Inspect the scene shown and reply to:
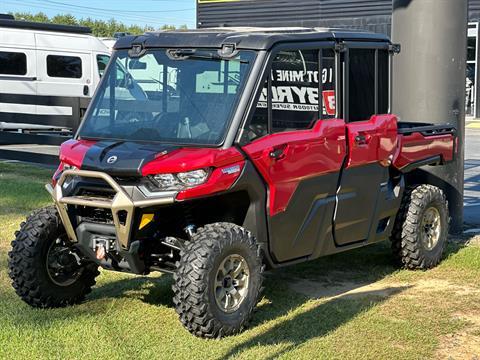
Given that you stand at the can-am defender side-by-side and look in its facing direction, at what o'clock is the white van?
The white van is roughly at 4 o'clock from the can-am defender side-by-side.

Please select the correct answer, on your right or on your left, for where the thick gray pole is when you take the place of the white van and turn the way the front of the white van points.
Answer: on your right

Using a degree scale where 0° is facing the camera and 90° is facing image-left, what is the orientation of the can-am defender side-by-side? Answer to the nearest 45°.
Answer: approximately 45°

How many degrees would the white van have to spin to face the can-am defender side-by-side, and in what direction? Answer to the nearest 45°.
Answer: approximately 90° to its right

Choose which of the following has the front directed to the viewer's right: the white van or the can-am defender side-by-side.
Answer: the white van

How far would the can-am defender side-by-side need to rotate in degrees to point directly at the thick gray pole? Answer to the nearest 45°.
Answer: approximately 180°

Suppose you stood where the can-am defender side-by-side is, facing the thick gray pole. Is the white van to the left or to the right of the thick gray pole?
left
